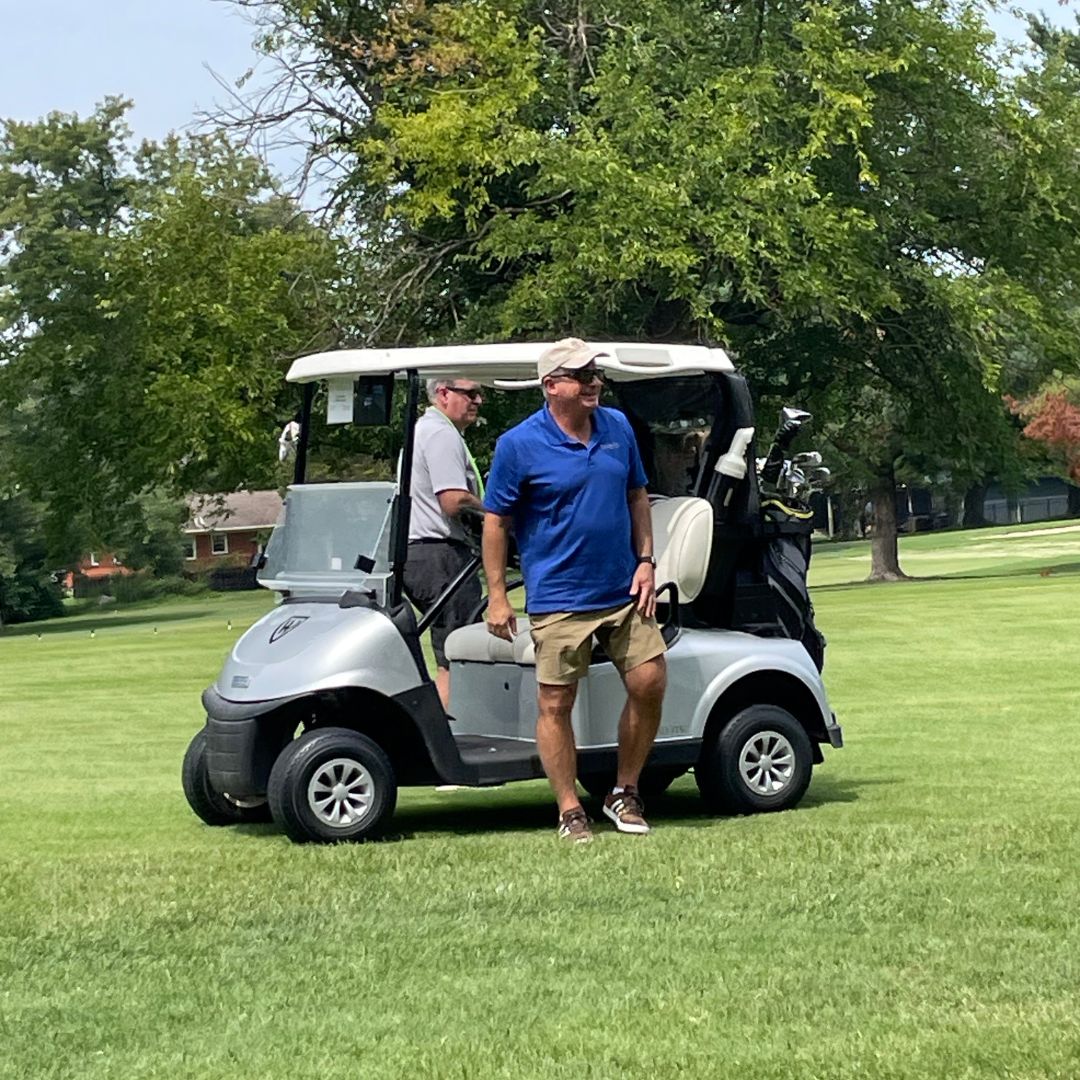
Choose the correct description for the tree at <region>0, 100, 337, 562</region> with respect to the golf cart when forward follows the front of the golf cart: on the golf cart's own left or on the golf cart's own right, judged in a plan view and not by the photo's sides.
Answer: on the golf cart's own right

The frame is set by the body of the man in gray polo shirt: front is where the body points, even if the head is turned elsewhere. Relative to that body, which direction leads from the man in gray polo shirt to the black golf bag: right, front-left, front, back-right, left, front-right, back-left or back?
front

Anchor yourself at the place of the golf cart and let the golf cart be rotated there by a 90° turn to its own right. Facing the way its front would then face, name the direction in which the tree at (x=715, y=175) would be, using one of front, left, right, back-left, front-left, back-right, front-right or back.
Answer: front-right

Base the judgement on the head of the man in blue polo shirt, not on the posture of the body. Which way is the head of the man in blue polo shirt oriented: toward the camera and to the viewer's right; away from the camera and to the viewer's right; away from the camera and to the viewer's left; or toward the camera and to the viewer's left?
toward the camera and to the viewer's right

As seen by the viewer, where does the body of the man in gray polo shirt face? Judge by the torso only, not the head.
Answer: to the viewer's right

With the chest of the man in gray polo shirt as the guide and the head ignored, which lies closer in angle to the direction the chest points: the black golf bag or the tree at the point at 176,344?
the black golf bag

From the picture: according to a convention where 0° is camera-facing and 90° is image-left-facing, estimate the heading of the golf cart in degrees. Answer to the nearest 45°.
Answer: approximately 45°
